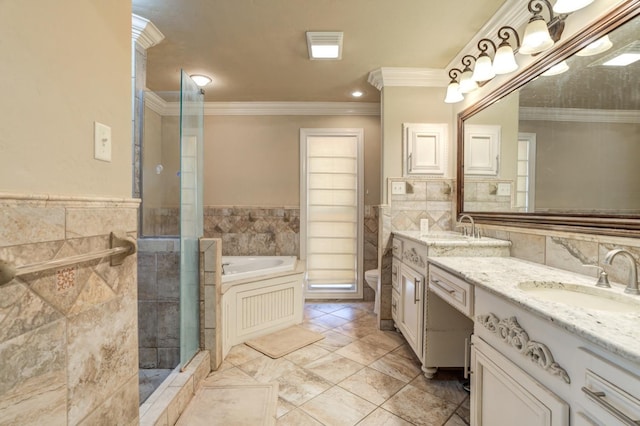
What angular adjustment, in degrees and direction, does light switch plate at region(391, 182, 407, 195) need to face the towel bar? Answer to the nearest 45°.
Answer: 0° — it already faces it

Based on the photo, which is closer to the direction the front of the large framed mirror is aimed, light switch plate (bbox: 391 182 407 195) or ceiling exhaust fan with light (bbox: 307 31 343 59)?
the ceiling exhaust fan with light

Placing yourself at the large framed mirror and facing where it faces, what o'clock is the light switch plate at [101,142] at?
The light switch plate is roughly at 12 o'clock from the large framed mirror.

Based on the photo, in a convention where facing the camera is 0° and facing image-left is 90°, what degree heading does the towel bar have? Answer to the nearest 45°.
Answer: approximately 315°

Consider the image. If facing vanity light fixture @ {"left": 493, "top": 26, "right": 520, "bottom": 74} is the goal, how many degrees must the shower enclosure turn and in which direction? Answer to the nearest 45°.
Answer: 0° — it already faces it

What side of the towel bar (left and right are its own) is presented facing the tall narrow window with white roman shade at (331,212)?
left
